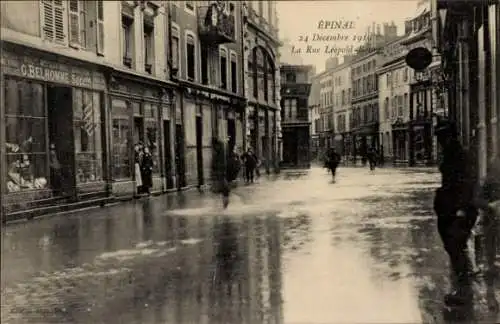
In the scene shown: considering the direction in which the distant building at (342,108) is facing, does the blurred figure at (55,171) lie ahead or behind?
ahead

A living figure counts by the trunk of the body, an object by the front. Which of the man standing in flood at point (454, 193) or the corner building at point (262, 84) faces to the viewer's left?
the man standing in flood

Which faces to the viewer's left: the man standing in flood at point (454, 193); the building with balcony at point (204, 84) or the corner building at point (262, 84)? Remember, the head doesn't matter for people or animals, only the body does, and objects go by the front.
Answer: the man standing in flood

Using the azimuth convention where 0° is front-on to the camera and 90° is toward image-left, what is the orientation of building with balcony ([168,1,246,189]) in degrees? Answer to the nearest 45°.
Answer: approximately 315°

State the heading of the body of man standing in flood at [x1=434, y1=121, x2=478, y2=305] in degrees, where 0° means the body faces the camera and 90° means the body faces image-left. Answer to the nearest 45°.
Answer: approximately 90°

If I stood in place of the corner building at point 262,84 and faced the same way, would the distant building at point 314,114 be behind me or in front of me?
in front

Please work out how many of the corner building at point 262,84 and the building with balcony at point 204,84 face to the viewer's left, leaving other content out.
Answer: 0

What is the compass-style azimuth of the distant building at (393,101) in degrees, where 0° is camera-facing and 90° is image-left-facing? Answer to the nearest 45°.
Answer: approximately 45°
